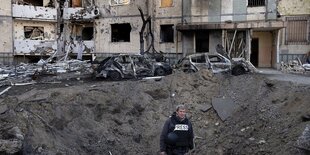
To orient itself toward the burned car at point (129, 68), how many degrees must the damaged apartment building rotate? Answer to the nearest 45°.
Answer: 0° — it already faces it

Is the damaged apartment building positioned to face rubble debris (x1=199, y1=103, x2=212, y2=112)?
yes

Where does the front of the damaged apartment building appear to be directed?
toward the camera

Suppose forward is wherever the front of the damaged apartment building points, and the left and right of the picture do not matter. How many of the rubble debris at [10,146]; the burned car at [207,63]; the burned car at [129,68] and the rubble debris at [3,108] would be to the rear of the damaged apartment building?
0

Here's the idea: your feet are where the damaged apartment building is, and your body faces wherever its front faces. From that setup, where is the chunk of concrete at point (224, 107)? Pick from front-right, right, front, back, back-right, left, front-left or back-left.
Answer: front

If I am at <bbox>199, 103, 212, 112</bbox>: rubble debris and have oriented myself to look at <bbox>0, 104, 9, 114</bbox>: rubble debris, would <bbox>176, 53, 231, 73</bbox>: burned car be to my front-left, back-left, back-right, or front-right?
back-right

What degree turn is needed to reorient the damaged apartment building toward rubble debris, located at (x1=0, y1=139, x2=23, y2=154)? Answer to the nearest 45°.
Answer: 0° — it already faces it

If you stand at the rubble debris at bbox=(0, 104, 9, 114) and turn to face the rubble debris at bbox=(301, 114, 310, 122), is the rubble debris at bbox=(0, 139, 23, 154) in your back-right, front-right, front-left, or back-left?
front-right

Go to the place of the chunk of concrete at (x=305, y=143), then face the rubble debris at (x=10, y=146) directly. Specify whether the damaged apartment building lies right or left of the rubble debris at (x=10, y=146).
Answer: right

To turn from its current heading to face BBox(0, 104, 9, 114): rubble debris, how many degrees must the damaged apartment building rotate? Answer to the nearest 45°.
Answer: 0° — it already faces it

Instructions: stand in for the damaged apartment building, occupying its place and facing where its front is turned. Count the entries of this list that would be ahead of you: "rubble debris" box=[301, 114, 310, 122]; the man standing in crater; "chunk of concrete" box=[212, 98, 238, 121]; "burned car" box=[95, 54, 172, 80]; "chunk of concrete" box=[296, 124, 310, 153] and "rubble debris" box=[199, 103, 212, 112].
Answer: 6

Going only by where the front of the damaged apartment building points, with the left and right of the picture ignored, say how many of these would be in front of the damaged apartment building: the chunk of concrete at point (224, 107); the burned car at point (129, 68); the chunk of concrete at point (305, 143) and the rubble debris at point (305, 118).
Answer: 4

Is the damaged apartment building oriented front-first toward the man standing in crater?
yes
